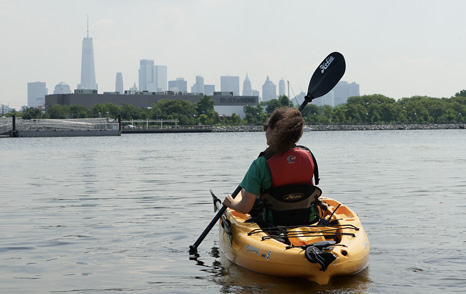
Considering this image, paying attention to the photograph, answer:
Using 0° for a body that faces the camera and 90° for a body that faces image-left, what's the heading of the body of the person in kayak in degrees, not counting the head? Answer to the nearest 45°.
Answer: approximately 135°

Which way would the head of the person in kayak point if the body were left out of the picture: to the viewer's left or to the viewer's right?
to the viewer's left

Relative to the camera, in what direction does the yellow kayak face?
facing away from the viewer and to the left of the viewer
